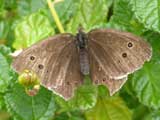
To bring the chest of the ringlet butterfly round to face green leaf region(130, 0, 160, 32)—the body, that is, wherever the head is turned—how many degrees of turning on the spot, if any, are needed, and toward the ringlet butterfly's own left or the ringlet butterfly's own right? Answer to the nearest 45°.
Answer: approximately 90° to the ringlet butterfly's own right

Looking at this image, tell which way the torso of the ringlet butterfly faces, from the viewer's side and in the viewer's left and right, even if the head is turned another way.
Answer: facing away from the viewer
